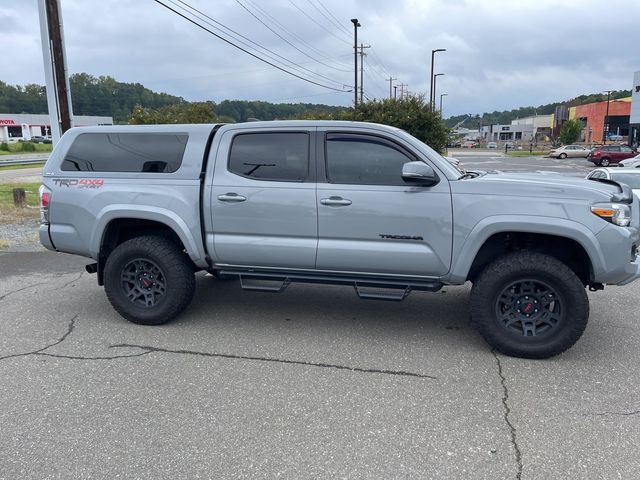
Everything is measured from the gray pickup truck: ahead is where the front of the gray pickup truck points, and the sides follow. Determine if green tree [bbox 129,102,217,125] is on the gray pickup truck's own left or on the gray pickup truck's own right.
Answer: on the gray pickup truck's own left

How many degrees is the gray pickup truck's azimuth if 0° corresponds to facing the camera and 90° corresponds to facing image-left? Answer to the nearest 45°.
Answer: approximately 270°

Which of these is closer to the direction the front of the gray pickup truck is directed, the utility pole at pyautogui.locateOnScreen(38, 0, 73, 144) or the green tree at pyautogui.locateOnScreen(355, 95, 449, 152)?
the green tree

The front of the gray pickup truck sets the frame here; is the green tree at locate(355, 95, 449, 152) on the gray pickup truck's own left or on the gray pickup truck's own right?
on the gray pickup truck's own left

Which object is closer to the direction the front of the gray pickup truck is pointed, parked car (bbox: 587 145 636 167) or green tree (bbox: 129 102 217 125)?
the parked car

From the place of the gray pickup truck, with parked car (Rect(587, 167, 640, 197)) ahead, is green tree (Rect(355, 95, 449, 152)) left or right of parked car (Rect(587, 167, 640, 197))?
left

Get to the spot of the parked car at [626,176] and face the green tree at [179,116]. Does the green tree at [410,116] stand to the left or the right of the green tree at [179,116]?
right

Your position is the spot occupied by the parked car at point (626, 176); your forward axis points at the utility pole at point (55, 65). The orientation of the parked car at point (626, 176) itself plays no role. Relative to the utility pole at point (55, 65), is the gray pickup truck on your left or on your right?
left

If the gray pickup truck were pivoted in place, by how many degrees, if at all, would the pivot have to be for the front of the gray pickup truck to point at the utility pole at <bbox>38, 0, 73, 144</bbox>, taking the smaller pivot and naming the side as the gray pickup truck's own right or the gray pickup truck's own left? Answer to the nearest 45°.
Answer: approximately 135° to the gray pickup truck's own left
